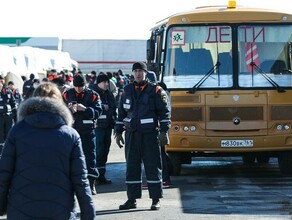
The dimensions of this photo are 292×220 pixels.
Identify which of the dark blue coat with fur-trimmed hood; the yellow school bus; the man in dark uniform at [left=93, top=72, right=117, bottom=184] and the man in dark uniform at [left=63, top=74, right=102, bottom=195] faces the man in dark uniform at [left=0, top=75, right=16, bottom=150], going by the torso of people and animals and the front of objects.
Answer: the dark blue coat with fur-trimmed hood

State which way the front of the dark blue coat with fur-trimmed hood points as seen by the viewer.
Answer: away from the camera

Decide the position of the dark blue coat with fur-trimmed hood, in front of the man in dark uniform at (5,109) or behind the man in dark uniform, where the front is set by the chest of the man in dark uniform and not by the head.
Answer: in front

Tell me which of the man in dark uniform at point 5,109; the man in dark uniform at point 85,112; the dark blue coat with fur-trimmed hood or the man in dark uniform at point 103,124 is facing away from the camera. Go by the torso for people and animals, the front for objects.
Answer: the dark blue coat with fur-trimmed hood

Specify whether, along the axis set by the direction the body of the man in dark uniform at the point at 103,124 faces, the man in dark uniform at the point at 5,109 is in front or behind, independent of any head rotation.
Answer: behind

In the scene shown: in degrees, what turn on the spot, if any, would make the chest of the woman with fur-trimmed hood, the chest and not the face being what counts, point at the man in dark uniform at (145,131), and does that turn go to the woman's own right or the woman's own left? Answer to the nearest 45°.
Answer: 0° — they already face them

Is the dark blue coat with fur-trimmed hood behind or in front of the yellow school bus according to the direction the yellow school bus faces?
in front

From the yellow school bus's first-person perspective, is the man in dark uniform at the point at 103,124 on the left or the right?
on its right

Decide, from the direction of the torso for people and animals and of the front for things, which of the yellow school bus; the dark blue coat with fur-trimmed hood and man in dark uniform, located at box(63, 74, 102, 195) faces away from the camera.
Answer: the dark blue coat with fur-trimmed hood
